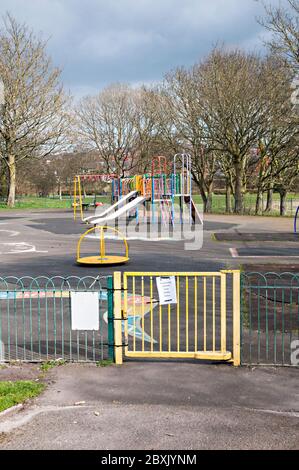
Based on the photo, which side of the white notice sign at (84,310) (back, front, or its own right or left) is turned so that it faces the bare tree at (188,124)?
back

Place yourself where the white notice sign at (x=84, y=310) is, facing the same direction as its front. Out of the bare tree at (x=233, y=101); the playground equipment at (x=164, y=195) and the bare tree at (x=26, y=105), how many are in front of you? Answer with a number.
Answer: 0

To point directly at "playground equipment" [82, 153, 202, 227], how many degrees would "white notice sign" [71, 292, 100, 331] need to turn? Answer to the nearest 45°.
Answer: approximately 180°

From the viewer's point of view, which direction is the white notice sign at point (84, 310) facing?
toward the camera

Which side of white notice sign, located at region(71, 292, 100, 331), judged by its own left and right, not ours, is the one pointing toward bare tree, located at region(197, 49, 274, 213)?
back

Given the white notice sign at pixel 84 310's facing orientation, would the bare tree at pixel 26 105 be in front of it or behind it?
behind

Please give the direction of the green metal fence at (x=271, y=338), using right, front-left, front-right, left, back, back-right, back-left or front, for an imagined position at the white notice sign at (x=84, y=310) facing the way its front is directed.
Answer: left

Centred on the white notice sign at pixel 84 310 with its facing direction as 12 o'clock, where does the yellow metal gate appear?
The yellow metal gate is roughly at 9 o'clock from the white notice sign.
